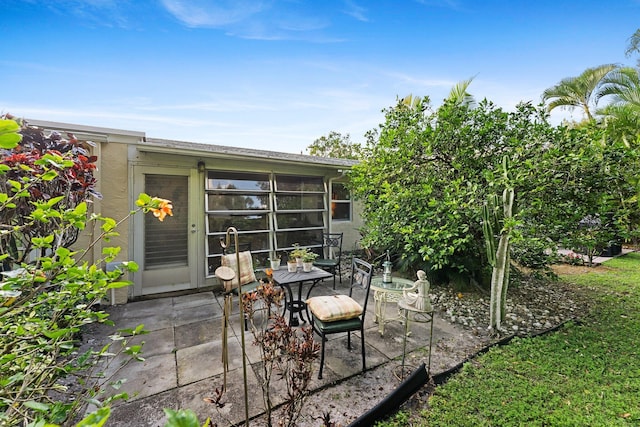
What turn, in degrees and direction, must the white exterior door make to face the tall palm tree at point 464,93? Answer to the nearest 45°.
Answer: approximately 90° to its left

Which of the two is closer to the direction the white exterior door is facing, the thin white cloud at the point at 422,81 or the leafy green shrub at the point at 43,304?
the leafy green shrub

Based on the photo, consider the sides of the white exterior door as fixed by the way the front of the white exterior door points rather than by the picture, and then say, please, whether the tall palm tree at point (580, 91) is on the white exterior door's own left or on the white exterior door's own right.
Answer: on the white exterior door's own left

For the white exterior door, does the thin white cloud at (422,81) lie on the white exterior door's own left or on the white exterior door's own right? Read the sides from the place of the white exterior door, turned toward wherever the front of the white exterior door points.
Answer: on the white exterior door's own left

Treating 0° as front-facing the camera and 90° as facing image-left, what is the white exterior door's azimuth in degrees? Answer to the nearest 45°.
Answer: approximately 0°

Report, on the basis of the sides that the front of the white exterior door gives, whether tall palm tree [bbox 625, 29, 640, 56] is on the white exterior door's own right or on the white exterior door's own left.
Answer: on the white exterior door's own left

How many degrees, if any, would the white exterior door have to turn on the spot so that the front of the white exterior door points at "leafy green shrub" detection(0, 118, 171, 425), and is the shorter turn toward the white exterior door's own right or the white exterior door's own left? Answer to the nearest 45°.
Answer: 0° — it already faces it
